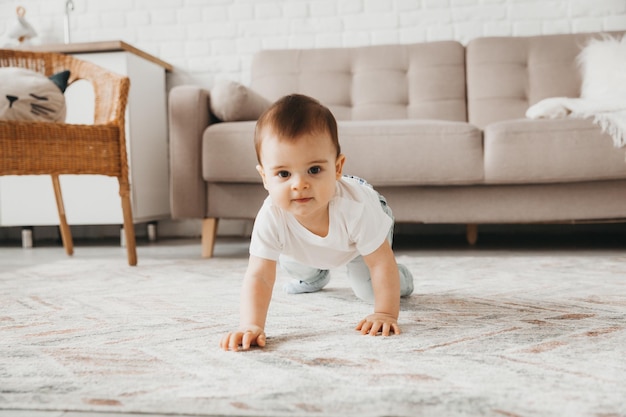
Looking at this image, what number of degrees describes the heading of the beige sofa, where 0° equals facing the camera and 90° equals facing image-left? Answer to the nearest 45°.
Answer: approximately 0°

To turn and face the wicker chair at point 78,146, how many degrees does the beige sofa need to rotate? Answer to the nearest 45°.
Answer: approximately 90° to its right

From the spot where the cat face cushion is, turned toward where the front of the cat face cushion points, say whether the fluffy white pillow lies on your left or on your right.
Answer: on your left

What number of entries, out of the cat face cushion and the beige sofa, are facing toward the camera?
2

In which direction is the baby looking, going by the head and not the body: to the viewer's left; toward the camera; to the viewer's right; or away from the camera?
toward the camera

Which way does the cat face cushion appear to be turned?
toward the camera

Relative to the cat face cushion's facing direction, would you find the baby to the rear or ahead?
ahead

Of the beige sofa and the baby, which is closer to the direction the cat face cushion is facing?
the baby

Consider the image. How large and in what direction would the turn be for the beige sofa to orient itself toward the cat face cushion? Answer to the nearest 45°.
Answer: approximately 90° to its right

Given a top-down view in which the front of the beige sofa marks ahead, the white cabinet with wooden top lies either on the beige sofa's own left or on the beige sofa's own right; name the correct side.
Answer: on the beige sofa's own right
